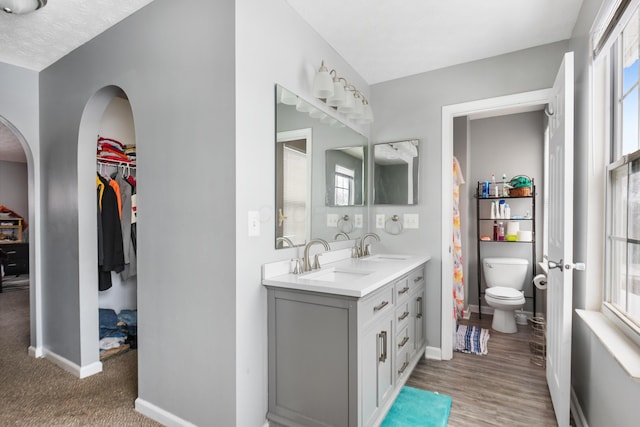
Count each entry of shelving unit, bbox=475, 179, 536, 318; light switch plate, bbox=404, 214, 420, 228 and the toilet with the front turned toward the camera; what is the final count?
3

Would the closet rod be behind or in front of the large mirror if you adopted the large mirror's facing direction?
behind

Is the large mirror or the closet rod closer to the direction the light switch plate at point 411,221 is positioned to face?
the large mirror

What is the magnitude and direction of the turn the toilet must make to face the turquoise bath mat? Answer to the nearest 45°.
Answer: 0° — it already faces it

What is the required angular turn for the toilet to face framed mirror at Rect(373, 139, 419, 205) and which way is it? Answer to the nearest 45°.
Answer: approximately 45° to its right

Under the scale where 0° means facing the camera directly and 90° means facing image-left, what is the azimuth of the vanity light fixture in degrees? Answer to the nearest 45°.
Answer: approximately 315°

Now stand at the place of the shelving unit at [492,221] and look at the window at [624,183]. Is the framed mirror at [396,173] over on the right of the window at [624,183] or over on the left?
right

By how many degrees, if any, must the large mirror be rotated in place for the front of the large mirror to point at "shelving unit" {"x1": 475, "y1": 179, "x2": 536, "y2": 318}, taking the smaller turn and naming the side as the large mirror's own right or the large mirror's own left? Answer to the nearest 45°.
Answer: approximately 90° to the large mirror's own left

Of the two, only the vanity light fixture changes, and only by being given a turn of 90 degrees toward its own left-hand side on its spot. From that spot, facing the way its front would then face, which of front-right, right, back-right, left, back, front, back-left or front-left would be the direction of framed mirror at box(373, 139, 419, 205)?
front

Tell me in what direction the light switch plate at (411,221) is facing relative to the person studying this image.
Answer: facing the viewer

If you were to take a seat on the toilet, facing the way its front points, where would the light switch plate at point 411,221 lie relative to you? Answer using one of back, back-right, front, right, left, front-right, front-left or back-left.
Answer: front-right

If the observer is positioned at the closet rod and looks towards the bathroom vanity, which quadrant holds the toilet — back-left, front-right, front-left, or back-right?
front-left

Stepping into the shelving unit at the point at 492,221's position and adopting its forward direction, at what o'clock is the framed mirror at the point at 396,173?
The framed mirror is roughly at 1 o'clock from the shelving unit.

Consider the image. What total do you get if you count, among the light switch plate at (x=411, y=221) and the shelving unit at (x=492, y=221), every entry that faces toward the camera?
2

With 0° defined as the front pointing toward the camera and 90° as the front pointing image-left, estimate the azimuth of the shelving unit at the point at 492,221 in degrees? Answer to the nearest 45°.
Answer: approximately 0°
